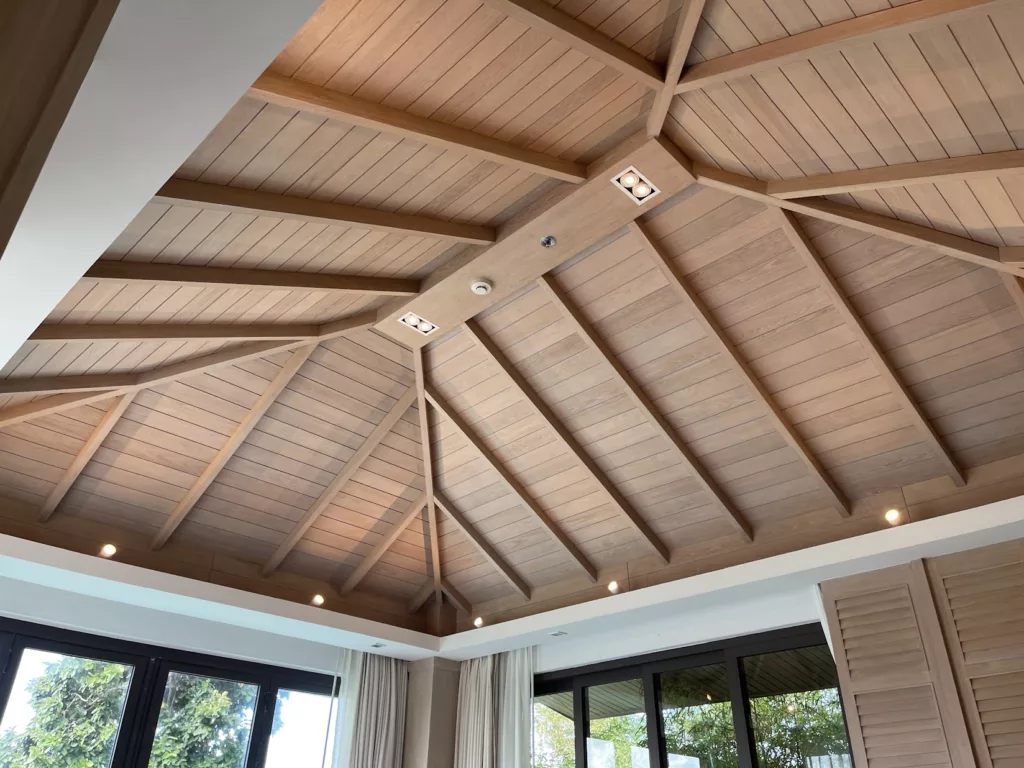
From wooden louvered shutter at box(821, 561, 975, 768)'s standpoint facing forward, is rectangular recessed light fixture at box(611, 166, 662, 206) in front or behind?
in front

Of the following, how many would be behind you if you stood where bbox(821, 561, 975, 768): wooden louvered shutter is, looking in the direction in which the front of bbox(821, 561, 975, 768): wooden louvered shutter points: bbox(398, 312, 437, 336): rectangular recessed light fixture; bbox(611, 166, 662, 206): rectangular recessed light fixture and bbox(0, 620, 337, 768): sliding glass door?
0

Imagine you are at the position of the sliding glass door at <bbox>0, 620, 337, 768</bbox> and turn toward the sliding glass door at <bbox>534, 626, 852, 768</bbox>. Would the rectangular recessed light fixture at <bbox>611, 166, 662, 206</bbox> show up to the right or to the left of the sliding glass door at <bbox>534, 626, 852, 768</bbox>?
right

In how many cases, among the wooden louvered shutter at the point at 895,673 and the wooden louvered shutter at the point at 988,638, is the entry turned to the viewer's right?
0

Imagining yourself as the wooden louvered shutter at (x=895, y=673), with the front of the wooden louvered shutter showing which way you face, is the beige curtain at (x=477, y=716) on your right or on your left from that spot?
on your right

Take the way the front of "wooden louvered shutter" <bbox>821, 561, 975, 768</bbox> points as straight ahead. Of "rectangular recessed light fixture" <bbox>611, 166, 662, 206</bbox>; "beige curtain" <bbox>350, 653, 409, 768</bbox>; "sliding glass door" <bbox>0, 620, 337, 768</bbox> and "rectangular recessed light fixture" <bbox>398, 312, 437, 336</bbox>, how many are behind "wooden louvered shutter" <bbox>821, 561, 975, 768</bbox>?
0

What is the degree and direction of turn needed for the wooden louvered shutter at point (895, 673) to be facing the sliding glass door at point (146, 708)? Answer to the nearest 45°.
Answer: approximately 45° to its right

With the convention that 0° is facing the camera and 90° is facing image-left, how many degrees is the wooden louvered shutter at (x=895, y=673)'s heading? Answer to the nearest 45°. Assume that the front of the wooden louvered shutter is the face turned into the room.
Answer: approximately 45°

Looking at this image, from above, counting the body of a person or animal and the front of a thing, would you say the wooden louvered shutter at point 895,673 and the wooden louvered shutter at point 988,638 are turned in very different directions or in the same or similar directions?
same or similar directions

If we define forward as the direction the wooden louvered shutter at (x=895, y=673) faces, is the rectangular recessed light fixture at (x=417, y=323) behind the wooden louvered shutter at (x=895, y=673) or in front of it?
in front

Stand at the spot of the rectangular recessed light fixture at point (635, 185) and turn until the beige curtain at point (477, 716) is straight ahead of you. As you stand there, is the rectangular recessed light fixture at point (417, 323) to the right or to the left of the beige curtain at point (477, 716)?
left

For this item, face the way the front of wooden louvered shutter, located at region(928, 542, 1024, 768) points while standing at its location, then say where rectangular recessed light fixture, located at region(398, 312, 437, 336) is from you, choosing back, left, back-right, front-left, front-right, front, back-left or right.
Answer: front

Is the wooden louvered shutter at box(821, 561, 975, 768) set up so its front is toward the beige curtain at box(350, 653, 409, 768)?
no

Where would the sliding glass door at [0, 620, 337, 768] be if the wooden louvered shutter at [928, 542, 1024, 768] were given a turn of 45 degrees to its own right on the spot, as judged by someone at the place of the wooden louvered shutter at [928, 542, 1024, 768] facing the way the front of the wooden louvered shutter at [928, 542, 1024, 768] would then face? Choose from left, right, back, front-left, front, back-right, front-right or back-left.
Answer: front

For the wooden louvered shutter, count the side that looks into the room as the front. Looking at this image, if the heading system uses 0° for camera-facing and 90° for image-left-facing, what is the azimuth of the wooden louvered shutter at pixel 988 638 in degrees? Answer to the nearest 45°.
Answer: approximately 45°

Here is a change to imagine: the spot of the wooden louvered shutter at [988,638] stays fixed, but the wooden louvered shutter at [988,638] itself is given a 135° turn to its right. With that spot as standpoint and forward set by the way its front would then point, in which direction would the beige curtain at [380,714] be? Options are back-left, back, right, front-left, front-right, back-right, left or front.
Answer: left
